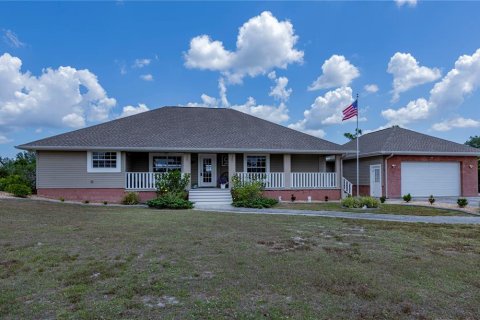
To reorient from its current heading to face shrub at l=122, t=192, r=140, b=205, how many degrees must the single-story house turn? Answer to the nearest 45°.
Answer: approximately 45° to its right

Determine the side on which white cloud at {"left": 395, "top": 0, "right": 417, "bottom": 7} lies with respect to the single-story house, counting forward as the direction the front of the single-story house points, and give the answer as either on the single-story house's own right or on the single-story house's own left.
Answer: on the single-story house's own left

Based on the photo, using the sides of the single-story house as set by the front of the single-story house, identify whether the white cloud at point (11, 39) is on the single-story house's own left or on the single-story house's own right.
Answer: on the single-story house's own right

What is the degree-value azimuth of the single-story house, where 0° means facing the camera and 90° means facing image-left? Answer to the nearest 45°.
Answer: approximately 0°
